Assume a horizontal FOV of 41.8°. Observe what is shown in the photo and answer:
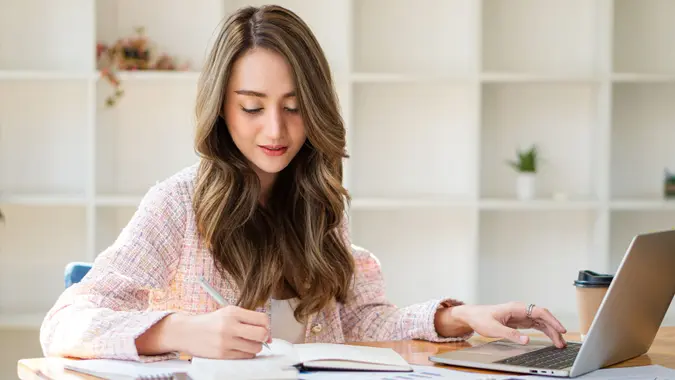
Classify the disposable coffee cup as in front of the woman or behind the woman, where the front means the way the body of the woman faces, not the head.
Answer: in front

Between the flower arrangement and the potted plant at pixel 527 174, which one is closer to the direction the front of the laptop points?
the flower arrangement

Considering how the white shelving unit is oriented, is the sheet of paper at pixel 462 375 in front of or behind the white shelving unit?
in front

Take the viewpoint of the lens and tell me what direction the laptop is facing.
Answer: facing away from the viewer and to the left of the viewer

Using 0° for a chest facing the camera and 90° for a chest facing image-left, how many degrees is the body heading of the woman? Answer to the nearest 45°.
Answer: approximately 315°

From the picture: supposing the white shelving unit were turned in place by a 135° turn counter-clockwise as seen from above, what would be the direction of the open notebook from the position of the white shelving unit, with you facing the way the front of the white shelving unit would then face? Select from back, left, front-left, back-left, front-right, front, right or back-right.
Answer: back-right

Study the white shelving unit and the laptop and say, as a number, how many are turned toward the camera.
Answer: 1

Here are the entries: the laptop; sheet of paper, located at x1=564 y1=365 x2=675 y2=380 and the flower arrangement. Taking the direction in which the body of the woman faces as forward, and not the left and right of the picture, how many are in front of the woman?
2

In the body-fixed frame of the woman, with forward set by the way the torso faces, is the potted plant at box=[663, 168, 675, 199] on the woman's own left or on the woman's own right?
on the woman's own left

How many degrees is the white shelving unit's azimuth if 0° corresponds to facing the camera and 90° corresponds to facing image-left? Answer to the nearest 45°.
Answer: approximately 0°

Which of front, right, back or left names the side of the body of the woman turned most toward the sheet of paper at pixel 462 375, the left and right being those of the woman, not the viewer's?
front

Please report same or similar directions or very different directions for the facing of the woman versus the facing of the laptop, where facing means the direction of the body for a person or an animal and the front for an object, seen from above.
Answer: very different directions

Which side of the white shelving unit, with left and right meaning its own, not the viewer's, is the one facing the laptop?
front
